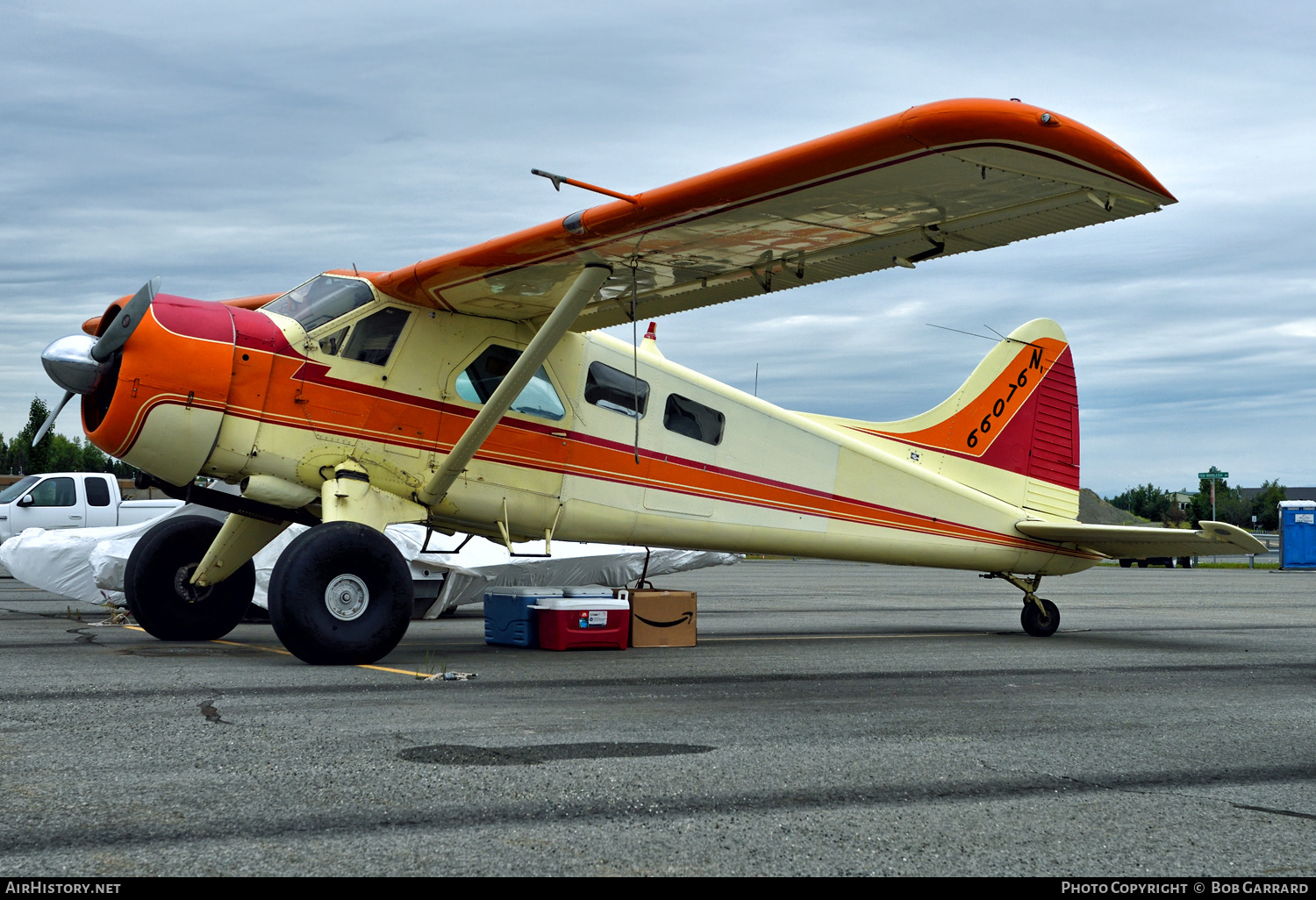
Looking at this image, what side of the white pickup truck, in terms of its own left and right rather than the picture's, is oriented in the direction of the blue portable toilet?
back

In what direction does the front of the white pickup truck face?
to the viewer's left

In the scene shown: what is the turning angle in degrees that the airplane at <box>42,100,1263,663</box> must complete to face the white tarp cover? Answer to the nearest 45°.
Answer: approximately 90° to its right

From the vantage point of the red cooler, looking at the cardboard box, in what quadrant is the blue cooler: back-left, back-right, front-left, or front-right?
back-left

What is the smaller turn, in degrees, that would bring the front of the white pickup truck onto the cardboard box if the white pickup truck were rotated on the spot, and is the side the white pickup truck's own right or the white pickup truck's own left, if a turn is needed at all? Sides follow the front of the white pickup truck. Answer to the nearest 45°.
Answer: approximately 90° to the white pickup truck's own left

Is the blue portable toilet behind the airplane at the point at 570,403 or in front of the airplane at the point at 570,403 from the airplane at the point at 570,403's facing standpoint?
behind

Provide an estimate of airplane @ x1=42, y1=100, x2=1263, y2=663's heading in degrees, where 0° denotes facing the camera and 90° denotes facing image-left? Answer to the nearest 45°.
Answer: approximately 45°

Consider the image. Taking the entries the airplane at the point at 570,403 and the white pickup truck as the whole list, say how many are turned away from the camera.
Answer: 0

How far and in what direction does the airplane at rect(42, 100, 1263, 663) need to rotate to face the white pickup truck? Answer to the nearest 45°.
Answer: approximately 90° to its right

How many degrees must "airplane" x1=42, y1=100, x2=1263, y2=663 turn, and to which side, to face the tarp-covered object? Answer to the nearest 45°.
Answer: approximately 90° to its right
